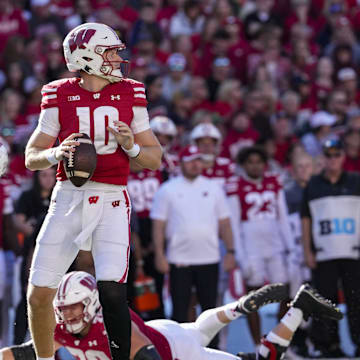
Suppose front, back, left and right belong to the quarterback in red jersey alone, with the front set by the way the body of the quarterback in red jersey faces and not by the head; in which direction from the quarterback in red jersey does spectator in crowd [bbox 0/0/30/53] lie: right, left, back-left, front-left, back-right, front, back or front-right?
back

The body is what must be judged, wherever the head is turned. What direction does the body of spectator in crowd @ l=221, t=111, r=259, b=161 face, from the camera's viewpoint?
toward the camera

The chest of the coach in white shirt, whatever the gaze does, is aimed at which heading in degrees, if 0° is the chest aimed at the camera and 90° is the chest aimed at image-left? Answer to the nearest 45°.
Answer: approximately 0°

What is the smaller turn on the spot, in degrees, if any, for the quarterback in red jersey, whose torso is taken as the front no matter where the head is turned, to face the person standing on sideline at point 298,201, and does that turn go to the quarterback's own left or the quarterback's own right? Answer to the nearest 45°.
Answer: approximately 135° to the quarterback's own left

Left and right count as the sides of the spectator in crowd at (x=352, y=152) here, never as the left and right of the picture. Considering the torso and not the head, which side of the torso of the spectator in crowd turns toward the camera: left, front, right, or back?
front

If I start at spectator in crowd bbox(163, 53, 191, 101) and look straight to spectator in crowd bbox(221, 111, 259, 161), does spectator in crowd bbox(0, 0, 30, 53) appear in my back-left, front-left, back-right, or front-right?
back-right

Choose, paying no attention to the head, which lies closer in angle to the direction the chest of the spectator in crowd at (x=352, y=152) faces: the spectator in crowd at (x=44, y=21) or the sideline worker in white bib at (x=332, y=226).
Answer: the sideline worker in white bib

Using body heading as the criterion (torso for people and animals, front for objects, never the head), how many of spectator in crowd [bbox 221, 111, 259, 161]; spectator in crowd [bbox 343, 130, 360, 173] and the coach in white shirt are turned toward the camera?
3

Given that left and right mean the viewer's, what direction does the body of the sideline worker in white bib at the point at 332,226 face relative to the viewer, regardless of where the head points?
facing the viewer

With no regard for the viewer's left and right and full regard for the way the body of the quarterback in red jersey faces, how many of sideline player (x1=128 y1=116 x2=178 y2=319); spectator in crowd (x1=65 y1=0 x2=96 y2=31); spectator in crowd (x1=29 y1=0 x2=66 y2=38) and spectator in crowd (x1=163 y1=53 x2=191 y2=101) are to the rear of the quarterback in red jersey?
4
